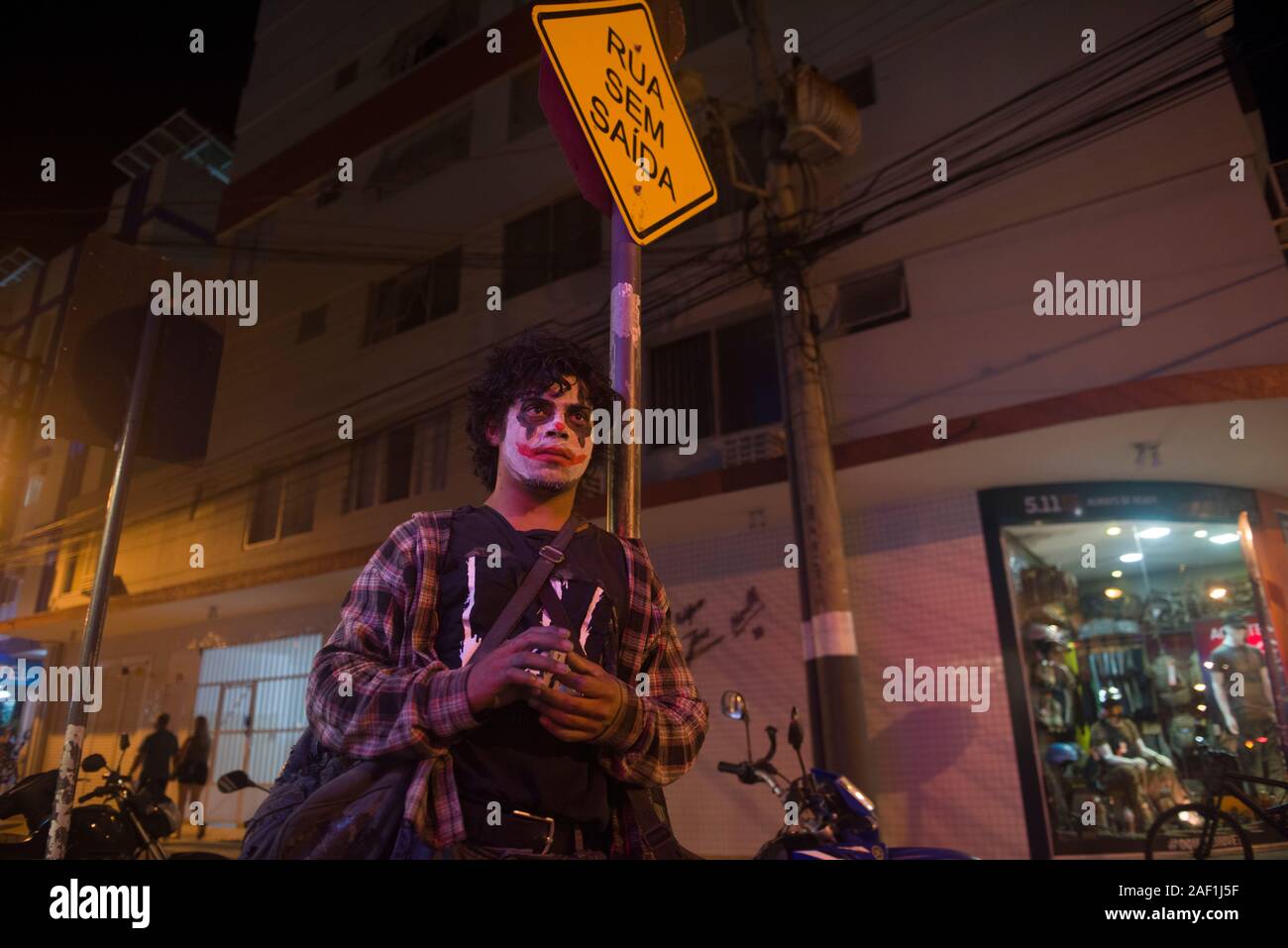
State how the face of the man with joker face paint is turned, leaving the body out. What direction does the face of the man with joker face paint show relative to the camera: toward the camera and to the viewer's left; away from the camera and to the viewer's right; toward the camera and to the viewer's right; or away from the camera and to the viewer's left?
toward the camera and to the viewer's right

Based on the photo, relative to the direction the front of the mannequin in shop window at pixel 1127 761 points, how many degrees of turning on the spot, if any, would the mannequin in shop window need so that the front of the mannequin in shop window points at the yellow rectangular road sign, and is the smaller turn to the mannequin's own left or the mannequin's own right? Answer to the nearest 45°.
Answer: approximately 45° to the mannequin's own right

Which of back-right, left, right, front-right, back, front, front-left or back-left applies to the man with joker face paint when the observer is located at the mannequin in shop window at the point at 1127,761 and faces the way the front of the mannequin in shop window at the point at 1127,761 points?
front-right

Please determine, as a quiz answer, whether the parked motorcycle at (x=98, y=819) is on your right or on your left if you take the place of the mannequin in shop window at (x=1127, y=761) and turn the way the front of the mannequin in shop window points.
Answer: on your right

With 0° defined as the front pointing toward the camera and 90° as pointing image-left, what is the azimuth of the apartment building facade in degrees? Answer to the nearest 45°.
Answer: approximately 45°

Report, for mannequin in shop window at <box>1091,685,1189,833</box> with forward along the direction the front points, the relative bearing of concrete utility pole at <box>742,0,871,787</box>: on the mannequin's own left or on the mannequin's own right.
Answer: on the mannequin's own right
